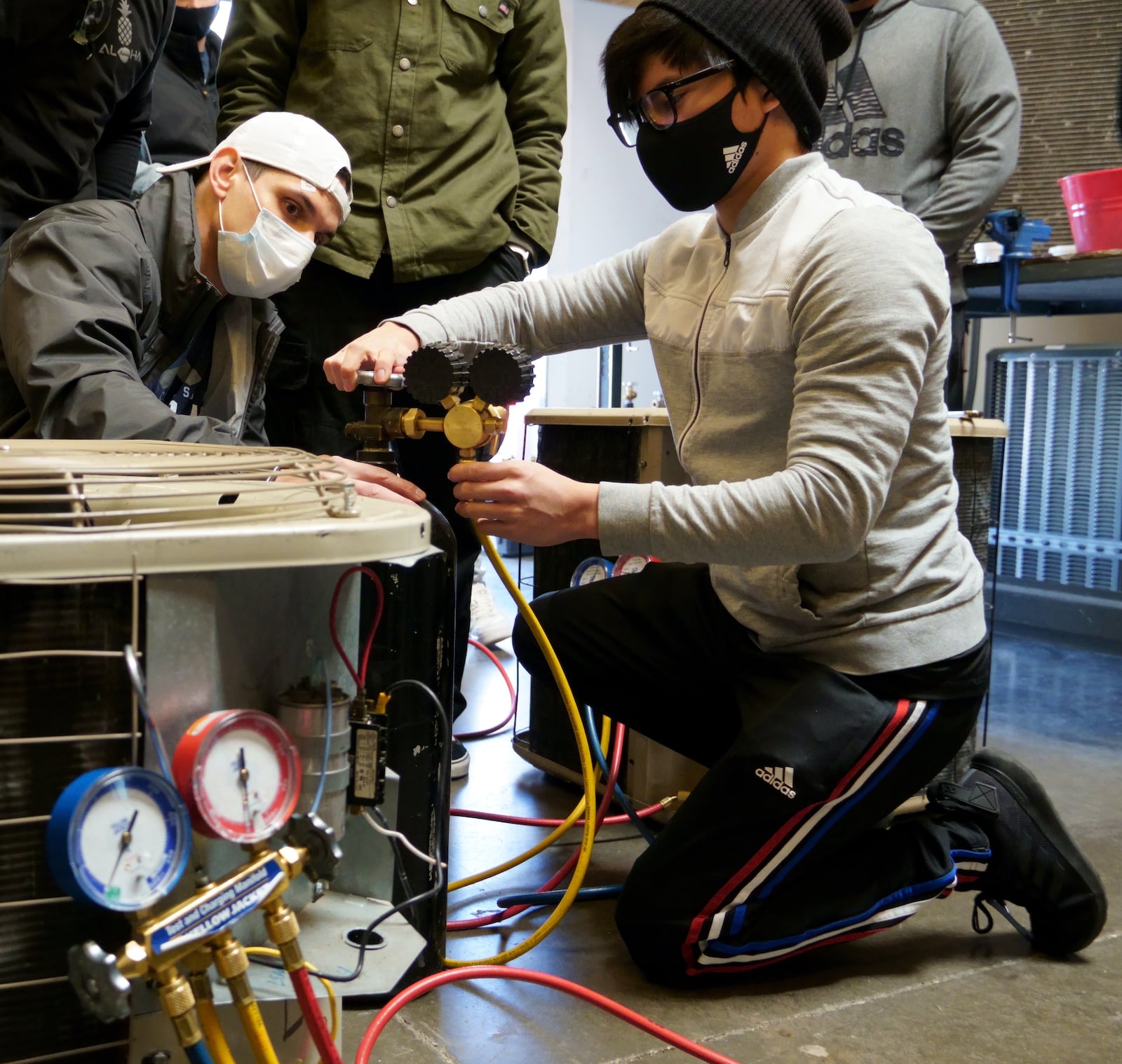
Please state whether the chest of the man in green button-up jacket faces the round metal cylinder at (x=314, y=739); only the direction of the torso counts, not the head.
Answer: yes

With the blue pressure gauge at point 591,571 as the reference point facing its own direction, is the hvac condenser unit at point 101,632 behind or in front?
in front

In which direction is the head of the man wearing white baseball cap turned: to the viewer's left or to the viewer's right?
to the viewer's right

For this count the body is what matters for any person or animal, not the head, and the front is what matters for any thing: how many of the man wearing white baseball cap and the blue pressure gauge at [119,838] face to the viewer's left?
0

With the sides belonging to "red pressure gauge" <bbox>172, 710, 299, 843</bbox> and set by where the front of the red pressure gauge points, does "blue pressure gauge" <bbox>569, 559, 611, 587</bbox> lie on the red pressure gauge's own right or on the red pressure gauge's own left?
on the red pressure gauge's own left

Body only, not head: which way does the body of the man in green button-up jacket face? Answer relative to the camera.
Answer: toward the camera

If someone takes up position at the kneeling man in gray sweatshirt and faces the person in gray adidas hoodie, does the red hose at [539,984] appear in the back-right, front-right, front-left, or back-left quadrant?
back-left

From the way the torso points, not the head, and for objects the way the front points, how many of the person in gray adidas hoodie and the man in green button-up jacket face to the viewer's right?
0

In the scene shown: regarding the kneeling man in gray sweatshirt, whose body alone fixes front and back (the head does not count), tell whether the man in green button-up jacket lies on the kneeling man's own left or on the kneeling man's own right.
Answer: on the kneeling man's own right

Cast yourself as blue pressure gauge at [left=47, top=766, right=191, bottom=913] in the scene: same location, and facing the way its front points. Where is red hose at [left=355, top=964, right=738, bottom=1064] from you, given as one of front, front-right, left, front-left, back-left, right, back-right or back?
left

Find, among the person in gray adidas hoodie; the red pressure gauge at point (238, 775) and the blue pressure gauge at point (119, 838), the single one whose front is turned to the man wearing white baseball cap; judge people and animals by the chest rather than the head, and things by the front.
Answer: the person in gray adidas hoodie
